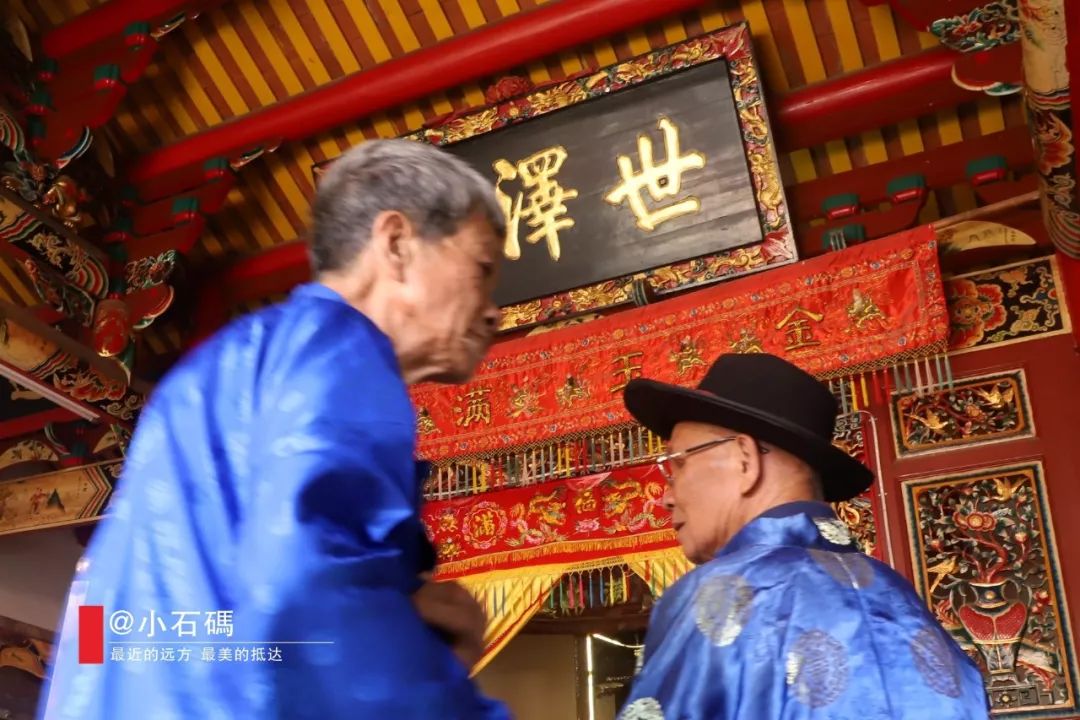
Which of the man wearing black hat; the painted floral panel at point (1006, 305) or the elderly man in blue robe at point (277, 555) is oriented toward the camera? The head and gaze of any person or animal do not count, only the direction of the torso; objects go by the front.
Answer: the painted floral panel

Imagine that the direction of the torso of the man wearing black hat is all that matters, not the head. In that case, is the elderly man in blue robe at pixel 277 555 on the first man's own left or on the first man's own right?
on the first man's own left

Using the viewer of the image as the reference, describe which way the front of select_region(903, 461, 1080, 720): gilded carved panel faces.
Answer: facing the viewer

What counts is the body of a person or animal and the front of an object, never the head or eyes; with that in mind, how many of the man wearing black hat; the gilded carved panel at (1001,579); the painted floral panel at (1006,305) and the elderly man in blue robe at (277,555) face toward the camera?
2

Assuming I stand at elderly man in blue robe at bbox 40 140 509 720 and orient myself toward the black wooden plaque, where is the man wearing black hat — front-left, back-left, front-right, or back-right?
front-right

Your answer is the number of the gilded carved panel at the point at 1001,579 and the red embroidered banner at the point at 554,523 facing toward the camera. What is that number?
2

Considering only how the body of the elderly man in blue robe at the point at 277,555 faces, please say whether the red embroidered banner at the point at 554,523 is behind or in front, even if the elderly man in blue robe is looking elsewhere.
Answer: in front

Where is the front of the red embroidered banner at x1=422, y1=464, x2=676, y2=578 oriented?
toward the camera

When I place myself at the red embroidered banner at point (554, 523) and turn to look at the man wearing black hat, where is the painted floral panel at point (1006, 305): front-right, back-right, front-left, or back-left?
front-left

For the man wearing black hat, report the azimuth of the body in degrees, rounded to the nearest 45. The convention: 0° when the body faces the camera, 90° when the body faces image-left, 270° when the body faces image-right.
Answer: approximately 135°

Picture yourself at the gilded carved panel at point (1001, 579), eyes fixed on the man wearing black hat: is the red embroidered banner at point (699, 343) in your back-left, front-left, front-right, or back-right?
front-right

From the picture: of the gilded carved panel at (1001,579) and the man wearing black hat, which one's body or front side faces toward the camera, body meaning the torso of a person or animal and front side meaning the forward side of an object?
the gilded carved panel

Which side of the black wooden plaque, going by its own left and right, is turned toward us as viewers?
front

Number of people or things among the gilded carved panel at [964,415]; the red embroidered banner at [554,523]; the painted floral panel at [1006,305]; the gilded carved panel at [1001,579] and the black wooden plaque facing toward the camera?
5

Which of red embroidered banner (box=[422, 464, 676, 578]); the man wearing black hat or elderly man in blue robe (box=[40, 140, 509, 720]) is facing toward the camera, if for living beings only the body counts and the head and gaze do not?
the red embroidered banner

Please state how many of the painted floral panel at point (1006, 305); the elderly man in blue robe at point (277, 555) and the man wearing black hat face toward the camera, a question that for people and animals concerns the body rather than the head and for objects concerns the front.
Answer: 1
